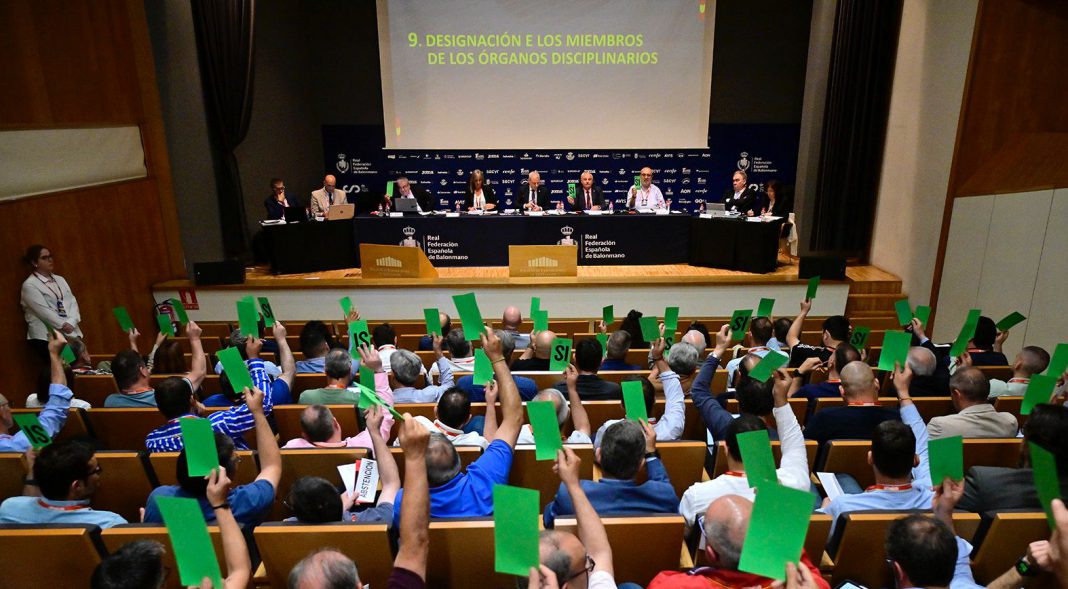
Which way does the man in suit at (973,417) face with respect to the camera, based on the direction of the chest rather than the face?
away from the camera

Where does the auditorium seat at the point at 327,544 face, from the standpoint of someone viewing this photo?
facing away from the viewer

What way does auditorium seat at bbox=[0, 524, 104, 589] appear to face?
away from the camera

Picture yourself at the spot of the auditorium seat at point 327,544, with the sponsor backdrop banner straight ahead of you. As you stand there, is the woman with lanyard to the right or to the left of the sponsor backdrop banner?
left
